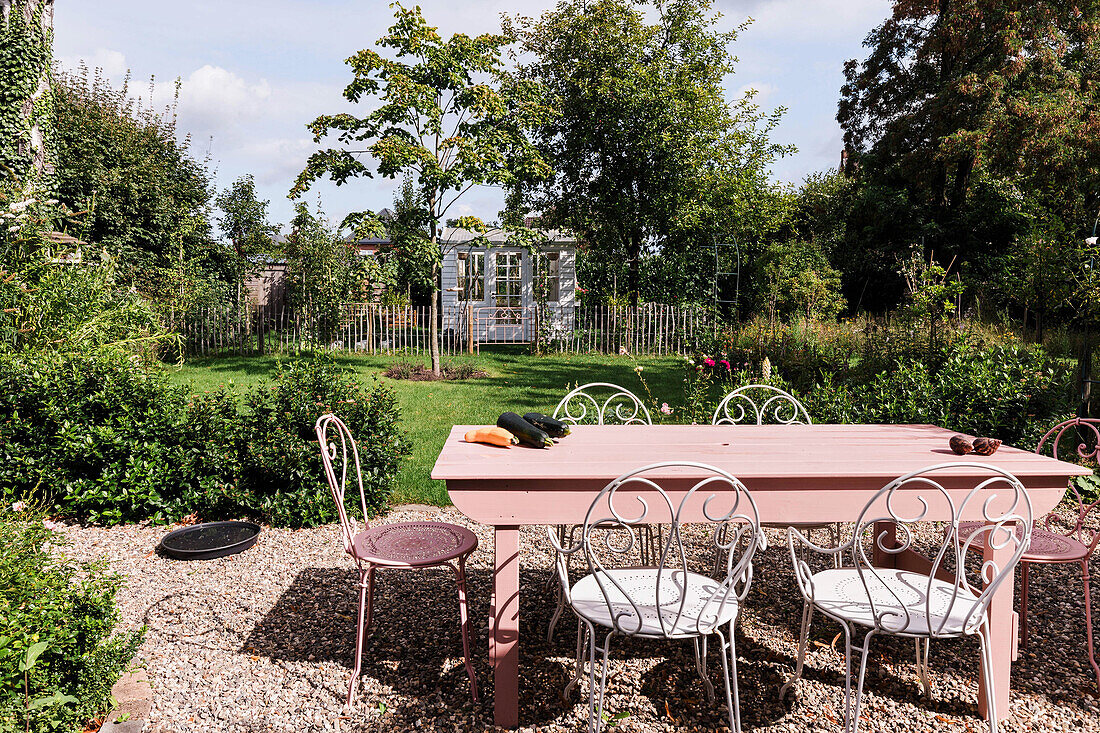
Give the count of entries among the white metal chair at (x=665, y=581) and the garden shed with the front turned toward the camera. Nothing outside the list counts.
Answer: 1

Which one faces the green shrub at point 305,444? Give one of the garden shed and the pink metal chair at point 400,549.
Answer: the garden shed

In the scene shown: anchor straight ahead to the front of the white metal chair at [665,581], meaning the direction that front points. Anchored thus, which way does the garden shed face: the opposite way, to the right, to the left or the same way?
the opposite way

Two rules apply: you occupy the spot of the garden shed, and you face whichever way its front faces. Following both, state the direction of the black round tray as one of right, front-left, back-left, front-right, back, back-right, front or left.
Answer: front

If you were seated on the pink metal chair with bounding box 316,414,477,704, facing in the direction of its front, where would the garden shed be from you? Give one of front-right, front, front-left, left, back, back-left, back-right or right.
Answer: left

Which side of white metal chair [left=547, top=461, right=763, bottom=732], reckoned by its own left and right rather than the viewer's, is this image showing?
back

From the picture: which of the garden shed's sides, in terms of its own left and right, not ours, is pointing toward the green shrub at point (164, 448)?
front

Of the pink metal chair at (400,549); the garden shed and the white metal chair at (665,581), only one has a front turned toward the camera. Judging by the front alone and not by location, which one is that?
the garden shed

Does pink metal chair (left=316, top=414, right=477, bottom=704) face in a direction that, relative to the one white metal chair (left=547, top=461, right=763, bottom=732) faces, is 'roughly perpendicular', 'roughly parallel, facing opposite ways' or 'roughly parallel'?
roughly perpendicular

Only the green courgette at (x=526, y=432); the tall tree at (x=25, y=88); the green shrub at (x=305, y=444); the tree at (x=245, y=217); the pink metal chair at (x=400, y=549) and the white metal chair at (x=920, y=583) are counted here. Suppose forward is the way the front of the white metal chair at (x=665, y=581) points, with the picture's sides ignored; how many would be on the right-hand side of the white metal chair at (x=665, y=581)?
1

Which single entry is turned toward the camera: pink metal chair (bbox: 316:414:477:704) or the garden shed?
the garden shed

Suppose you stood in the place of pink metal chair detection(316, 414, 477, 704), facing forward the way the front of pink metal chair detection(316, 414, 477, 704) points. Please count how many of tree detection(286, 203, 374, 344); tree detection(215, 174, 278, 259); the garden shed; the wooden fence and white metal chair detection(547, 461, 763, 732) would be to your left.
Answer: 4

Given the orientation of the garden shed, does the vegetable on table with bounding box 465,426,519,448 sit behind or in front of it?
in front

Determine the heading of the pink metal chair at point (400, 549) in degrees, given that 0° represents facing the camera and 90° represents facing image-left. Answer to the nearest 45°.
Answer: approximately 270°

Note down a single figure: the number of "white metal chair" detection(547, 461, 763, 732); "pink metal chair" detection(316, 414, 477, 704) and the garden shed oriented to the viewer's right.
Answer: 1

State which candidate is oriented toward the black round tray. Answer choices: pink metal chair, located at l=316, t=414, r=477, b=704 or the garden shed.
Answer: the garden shed

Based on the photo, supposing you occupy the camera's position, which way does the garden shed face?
facing the viewer

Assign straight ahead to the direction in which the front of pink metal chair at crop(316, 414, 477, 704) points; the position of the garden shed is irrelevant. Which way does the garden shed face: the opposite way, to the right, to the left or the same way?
to the right

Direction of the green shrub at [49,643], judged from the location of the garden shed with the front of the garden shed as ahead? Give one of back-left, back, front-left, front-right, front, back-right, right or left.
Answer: front
